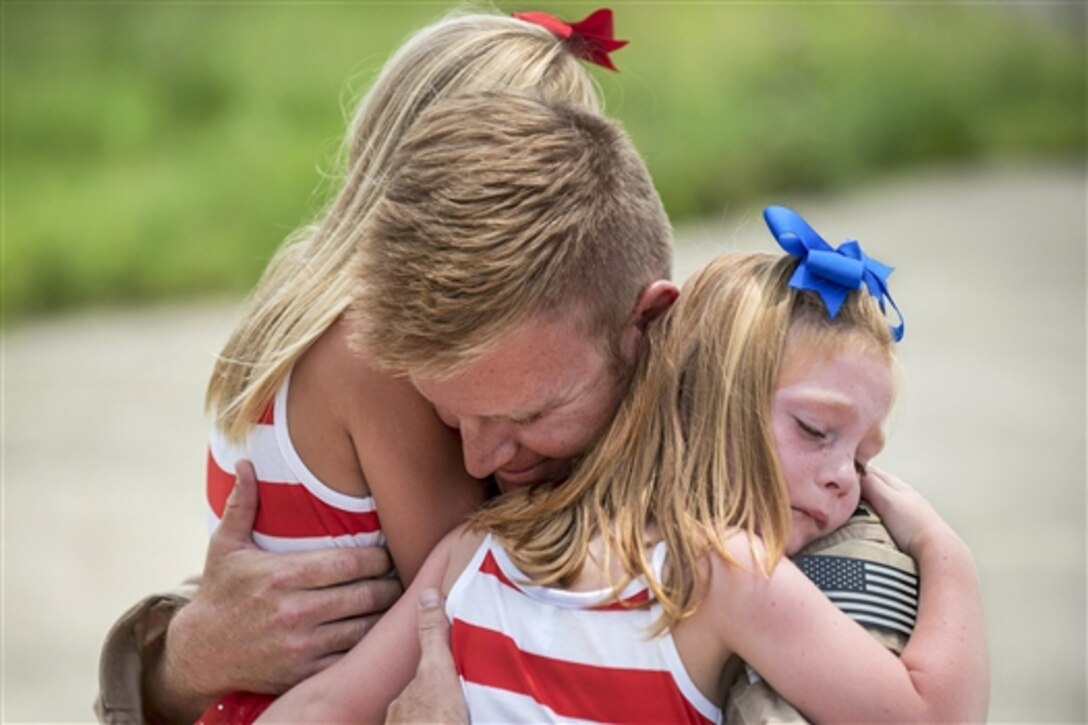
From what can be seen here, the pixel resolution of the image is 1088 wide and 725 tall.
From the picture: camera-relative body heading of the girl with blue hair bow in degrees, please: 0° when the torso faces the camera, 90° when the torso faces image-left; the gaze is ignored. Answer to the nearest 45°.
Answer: approximately 225°

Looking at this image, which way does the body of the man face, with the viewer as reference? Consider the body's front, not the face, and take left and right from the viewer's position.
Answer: facing the viewer and to the left of the viewer
